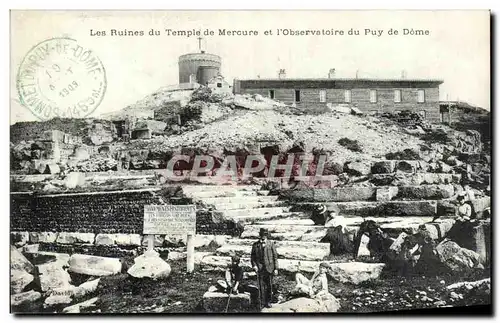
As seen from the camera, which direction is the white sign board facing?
toward the camera

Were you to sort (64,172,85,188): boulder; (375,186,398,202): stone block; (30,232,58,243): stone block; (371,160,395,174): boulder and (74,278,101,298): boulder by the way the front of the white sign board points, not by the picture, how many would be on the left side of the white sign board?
2

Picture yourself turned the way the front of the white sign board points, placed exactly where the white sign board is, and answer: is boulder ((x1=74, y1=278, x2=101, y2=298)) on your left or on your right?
on your right
